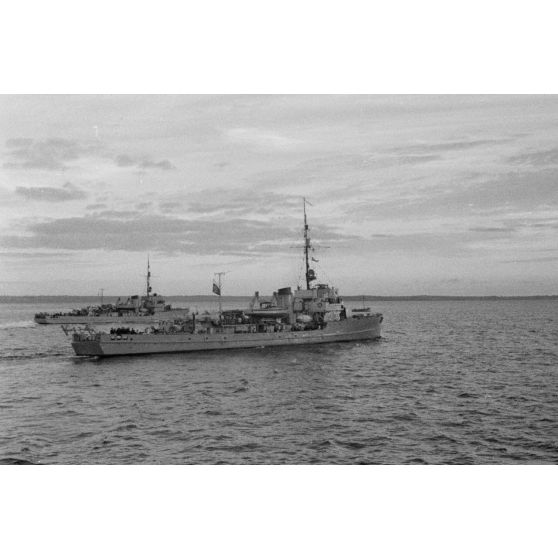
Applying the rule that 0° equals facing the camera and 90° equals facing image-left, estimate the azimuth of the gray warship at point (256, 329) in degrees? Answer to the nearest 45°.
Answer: approximately 225°
